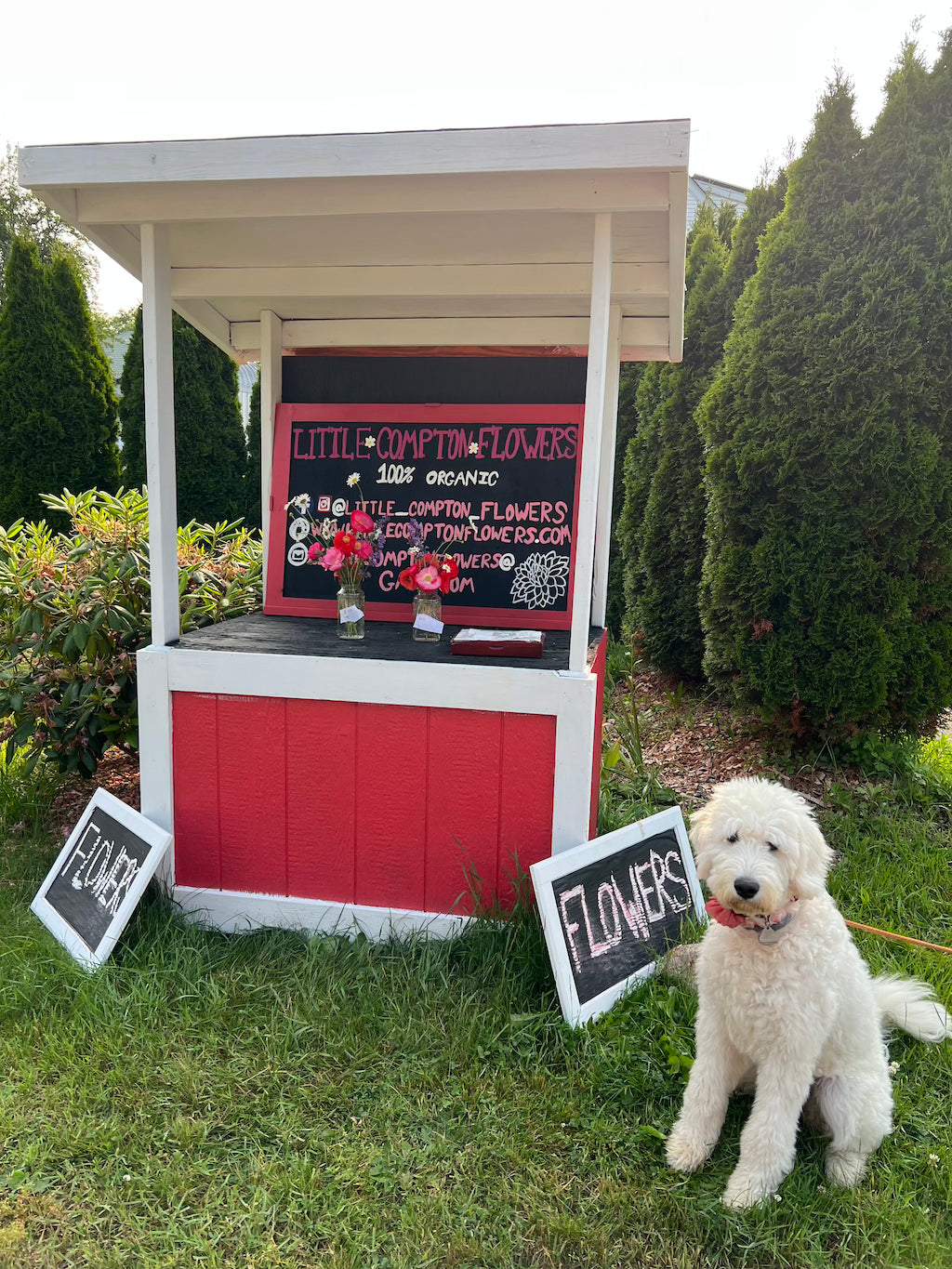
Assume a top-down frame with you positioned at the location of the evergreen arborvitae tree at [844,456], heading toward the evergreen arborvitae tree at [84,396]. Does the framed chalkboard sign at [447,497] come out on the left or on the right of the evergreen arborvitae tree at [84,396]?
left

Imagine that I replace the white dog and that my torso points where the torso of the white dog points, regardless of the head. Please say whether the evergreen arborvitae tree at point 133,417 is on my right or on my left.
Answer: on my right

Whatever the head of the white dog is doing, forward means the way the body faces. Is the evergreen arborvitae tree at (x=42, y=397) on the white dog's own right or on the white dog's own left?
on the white dog's own right

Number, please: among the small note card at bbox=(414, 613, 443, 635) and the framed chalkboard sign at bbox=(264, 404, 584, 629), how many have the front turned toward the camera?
2

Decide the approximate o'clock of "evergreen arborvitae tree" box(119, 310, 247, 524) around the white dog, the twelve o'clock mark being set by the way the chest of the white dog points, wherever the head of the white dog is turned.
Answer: The evergreen arborvitae tree is roughly at 3 o'clock from the white dog.

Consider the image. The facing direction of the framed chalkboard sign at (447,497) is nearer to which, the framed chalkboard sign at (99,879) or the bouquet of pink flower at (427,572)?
the bouquet of pink flower

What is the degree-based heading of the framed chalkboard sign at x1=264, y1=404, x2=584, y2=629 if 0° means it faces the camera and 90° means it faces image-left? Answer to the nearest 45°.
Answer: approximately 0°

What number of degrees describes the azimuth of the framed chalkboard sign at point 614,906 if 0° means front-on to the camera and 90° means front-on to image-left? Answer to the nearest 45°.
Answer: approximately 315°

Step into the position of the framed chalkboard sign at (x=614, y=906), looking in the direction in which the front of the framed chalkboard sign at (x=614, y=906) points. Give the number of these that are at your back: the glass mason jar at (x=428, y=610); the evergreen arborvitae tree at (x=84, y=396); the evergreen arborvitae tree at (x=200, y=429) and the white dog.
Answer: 3

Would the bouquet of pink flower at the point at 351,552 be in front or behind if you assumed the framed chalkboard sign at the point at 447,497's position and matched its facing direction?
in front

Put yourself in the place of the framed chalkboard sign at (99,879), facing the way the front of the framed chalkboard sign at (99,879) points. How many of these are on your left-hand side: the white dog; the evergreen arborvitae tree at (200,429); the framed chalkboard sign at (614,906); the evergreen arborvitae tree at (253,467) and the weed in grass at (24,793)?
2

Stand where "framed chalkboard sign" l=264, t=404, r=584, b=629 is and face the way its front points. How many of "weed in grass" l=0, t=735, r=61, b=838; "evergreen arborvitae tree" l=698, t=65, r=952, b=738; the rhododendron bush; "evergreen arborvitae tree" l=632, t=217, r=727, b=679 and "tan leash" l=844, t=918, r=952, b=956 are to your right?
2

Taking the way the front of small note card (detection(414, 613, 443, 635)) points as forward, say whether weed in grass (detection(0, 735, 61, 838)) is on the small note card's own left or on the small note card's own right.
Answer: on the small note card's own right

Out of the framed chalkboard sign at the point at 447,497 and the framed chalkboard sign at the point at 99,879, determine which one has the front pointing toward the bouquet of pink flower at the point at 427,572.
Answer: the framed chalkboard sign at the point at 447,497

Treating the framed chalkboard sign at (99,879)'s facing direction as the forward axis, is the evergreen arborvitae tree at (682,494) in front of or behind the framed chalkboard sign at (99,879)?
behind
